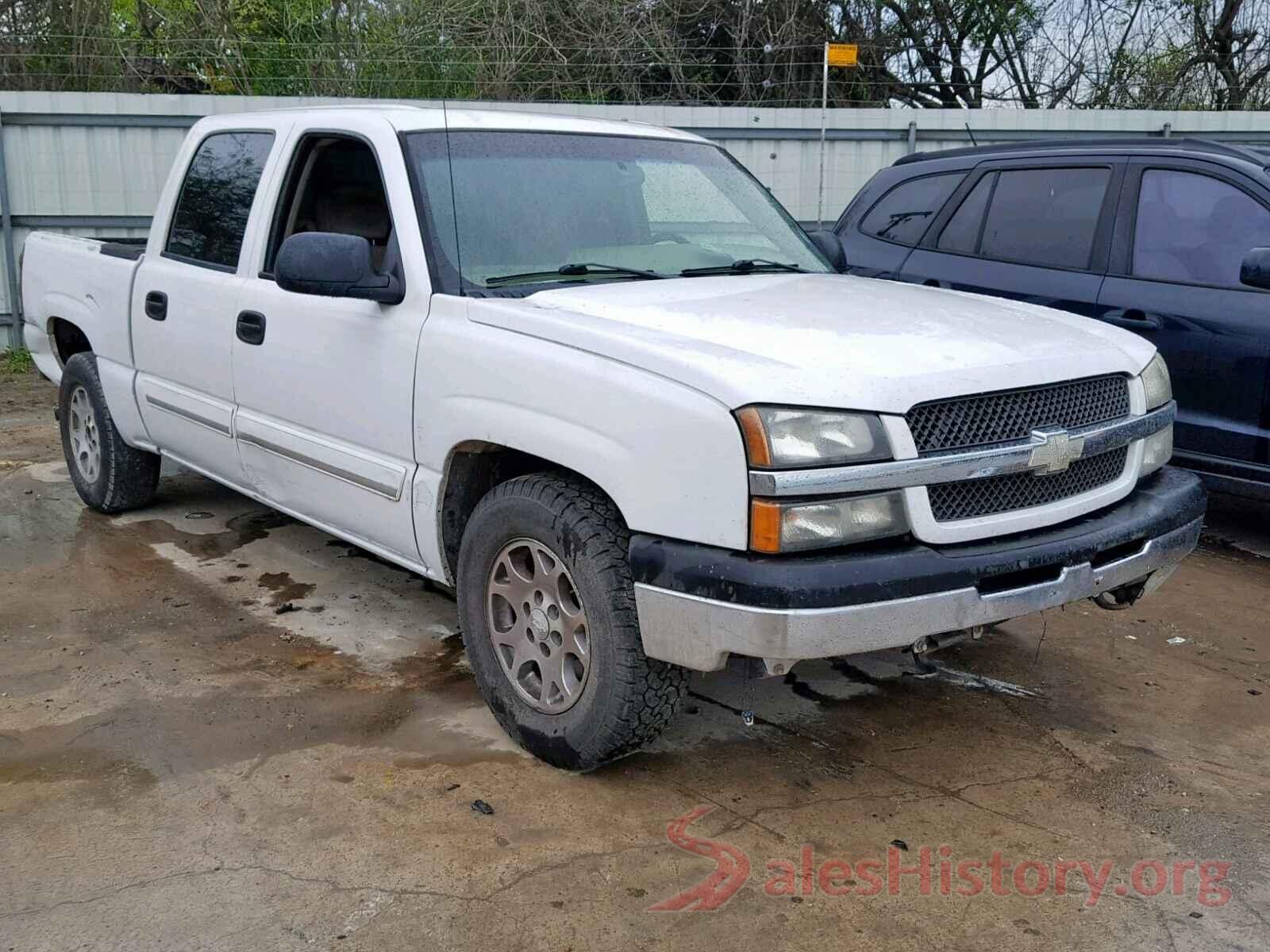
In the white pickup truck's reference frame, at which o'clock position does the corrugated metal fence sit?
The corrugated metal fence is roughly at 7 o'clock from the white pickup truck.

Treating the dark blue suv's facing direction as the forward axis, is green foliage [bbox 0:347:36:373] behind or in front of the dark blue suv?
behind

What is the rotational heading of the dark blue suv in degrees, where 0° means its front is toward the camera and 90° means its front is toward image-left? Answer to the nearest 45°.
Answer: approximately 315°

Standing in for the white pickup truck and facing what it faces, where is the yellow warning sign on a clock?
The yellow warning sign is roughly at 8 o'clock from the white pickup truck.

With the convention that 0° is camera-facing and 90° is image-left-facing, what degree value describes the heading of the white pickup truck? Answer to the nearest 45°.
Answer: approximately 315°

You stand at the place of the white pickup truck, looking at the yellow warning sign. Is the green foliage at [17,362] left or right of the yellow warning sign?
left

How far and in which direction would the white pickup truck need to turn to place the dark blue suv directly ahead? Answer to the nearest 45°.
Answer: approximately 90° to its left

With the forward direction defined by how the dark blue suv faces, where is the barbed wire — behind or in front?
behind
